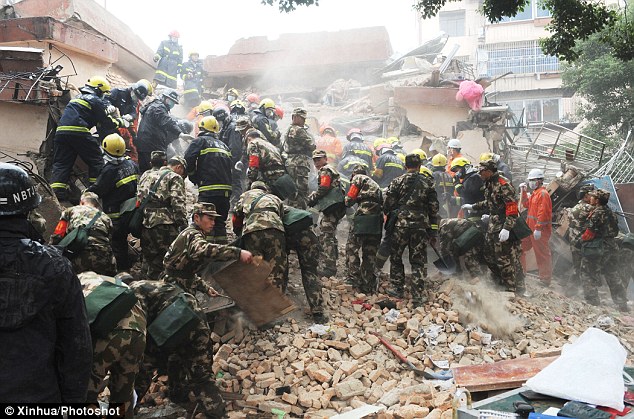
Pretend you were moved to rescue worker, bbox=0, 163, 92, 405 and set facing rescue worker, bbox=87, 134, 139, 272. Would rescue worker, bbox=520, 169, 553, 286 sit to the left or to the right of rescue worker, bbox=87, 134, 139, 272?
right

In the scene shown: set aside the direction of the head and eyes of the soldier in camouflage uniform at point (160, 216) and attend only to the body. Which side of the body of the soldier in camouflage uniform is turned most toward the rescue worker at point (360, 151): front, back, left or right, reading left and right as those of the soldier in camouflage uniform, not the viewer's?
front

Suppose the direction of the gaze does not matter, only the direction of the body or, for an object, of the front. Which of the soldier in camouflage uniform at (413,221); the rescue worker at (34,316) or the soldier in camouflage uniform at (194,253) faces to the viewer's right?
the soldier in camouflage uniform at (194,253)

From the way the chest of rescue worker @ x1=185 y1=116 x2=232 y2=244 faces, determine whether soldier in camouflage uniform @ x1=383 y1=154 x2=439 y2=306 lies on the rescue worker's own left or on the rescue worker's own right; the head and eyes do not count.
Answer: on the rescue worker's own right

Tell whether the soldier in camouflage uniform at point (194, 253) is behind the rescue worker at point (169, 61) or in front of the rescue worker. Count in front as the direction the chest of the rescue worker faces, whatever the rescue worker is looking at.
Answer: in front

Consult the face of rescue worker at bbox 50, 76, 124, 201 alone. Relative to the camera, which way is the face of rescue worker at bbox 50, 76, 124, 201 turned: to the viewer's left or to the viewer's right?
to the viewer's right

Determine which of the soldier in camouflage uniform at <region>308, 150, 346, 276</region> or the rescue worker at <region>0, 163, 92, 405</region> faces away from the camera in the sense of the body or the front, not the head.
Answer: the rescue worker

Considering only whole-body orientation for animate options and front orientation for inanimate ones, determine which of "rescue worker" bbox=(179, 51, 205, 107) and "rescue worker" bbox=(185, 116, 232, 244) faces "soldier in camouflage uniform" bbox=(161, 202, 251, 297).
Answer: "rescue worker" bbox=(179, 51, 205, 107)
